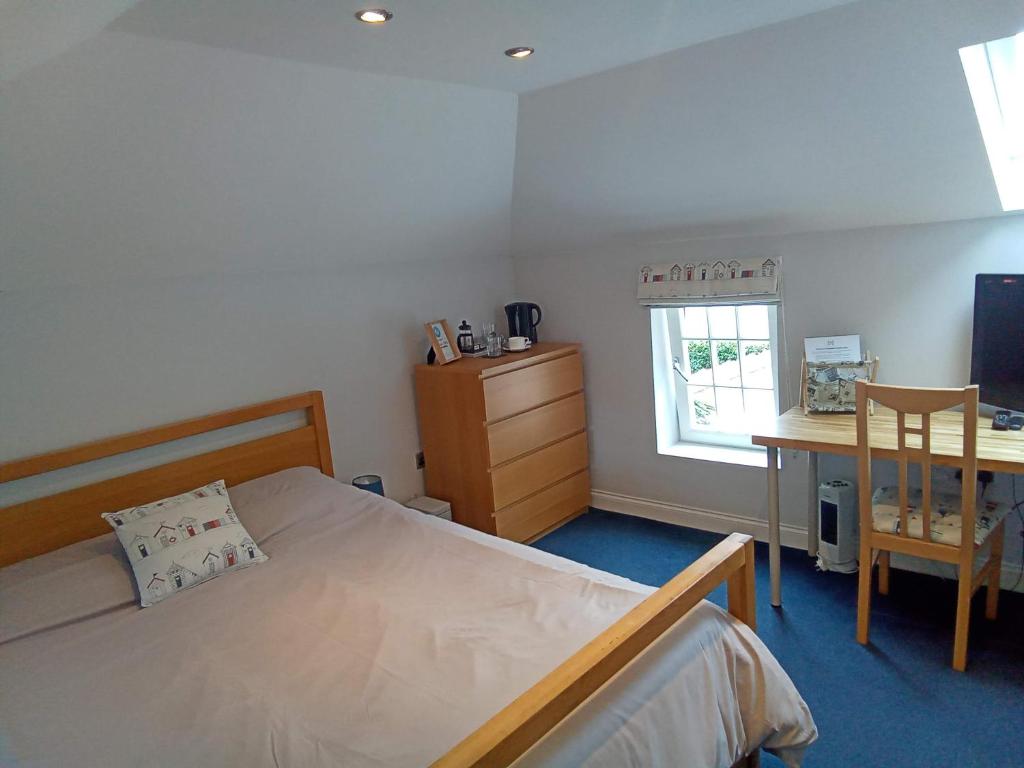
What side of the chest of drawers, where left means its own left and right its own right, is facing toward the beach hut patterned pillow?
right

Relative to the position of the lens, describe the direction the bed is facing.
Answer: facing the viewer and to the right of the viewer

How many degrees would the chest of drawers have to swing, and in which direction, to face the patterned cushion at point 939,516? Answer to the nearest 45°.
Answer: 0° — it already faces it

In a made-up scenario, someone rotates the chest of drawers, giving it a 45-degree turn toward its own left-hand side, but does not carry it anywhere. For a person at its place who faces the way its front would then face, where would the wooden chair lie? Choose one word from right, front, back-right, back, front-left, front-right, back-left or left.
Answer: front-right

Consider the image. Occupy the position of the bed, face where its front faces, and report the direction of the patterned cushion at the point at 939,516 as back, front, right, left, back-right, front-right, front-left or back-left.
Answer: front-left

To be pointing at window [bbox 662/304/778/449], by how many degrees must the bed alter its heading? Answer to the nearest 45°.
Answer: approximately 90° to its left

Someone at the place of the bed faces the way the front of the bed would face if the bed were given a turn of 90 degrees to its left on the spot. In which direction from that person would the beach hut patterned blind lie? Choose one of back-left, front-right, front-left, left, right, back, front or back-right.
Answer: front

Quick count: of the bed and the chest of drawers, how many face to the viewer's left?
0

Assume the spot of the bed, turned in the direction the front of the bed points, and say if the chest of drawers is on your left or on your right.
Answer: on your left

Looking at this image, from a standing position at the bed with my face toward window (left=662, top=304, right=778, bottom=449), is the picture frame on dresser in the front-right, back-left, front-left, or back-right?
front-left
